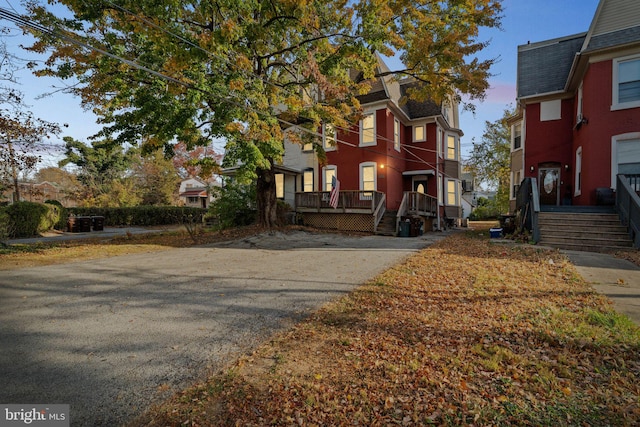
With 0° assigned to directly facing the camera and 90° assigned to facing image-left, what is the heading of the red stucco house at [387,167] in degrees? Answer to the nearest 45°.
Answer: approximately 0°

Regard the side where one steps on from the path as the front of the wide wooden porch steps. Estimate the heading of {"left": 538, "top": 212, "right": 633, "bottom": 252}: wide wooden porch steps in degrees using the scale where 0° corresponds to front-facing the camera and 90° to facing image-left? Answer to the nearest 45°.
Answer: approximately 0°

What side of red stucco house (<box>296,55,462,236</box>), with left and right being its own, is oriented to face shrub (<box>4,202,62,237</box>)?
right

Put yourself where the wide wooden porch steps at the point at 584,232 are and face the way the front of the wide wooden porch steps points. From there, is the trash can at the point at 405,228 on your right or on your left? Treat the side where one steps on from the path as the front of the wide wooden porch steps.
on your right

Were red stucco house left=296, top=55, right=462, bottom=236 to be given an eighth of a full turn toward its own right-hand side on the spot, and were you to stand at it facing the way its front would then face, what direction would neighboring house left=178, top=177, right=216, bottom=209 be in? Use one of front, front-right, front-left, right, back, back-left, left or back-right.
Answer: right

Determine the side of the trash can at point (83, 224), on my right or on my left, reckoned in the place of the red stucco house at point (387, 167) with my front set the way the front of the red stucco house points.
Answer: on my right

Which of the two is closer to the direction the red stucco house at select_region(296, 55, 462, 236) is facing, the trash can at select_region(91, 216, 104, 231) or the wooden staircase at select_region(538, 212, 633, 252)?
the wooden staircase

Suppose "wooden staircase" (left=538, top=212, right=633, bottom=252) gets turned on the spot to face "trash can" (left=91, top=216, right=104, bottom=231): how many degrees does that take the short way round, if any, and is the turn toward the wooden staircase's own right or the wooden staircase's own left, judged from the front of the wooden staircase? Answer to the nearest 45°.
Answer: approximately 90° to the wooden staircase's own right

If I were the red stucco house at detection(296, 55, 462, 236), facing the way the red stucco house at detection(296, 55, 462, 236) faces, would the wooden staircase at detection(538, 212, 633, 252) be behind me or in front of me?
in front

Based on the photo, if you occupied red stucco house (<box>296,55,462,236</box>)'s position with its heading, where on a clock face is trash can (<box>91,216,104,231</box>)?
The trash can is roughly at 3 o'clock from the red stucco house.

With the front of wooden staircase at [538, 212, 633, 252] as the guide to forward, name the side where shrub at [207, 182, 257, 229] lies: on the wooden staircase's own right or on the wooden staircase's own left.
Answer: on the wooden staircase's own right
